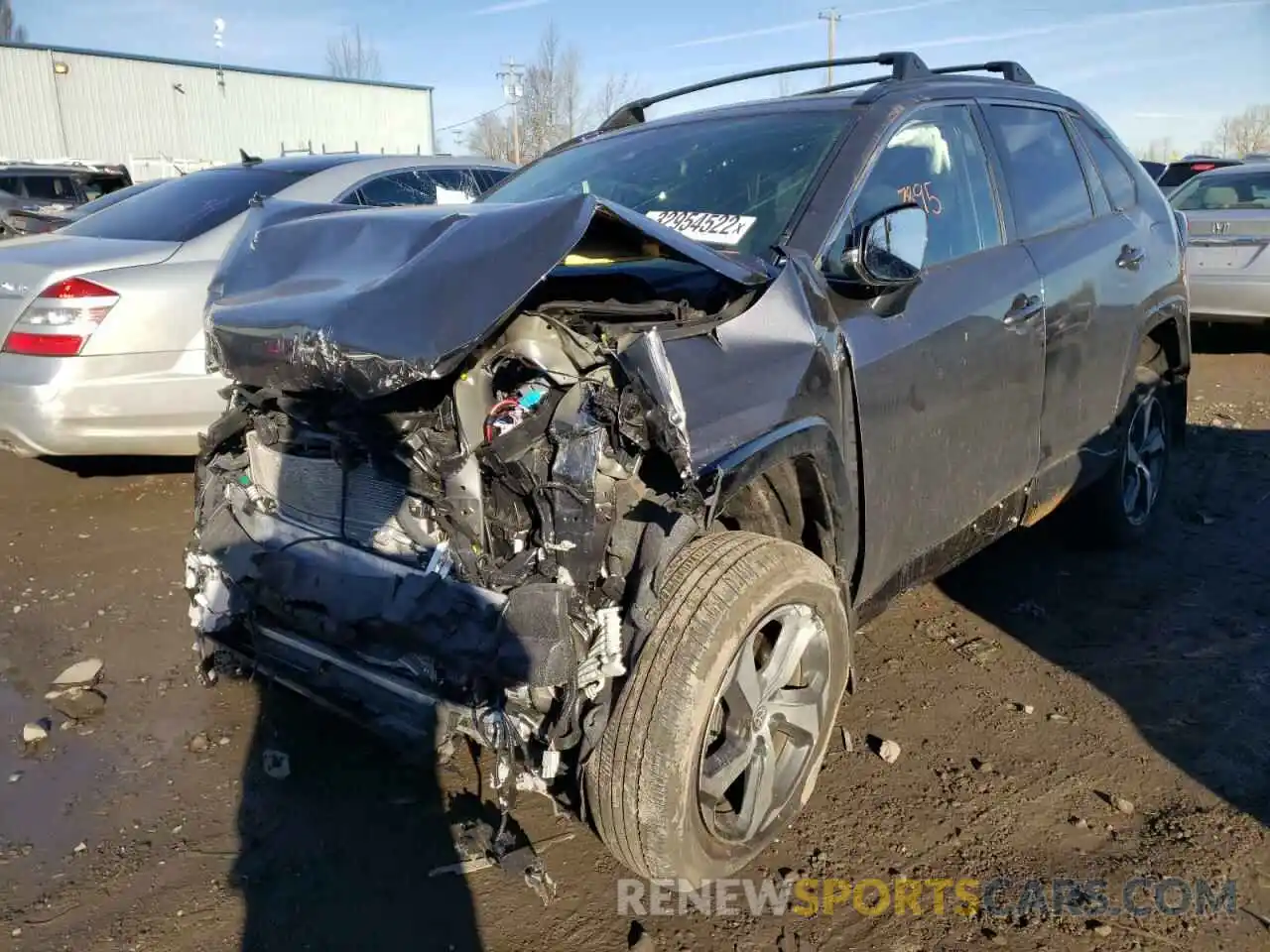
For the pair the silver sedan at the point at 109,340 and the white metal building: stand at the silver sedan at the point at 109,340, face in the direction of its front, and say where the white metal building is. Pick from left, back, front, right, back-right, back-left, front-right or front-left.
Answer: front-left

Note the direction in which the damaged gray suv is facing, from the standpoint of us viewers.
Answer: facing the viewer and to the left of the viewer

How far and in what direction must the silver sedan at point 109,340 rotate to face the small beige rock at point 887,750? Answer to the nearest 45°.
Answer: approximately 90° to its right

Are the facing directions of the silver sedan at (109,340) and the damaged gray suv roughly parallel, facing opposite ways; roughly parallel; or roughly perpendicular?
roughly parallel, facing opposite ways

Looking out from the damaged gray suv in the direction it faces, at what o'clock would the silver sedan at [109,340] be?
The silver sedan is roughly at 3 o'clock from the damaged gray suv.

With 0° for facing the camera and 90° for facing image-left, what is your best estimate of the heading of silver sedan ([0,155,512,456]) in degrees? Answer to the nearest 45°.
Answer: approximately 225°

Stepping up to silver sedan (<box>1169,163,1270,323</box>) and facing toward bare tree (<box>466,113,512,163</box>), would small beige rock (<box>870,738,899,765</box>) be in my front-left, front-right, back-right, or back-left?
back-left

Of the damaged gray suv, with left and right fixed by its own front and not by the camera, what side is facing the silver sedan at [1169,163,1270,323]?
back
